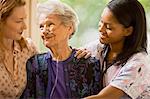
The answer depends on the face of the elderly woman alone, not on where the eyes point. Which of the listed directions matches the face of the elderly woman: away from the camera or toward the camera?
toward the camera

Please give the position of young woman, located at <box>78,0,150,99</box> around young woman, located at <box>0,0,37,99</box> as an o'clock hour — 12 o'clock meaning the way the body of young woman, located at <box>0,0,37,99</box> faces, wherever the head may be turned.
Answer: young woman, located at <box>78,0,150,99</box> is roughly at 11 o'clock from young woman, located at <box>0,0,37,99</box>.

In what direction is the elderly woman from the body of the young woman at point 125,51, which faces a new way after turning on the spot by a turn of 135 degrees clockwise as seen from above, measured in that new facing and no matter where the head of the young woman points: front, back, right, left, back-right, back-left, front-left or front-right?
left

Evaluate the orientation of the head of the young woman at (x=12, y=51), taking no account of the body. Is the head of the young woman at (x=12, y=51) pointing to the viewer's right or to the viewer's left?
to the viewer's right

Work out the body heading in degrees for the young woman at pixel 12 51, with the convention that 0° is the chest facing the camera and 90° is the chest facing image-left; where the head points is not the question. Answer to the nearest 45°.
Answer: approximately 315°

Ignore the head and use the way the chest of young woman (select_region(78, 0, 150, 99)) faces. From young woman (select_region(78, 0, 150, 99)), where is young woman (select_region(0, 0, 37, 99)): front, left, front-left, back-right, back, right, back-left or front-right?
front-right

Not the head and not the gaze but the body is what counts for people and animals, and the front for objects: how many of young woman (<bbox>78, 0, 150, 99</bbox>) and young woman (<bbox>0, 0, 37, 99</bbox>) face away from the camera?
0

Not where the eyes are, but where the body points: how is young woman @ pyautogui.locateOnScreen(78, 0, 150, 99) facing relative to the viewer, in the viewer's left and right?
facing the viewer and to the left of the viewer

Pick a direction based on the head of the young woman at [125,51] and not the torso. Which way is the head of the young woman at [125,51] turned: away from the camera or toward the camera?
toward the camera
